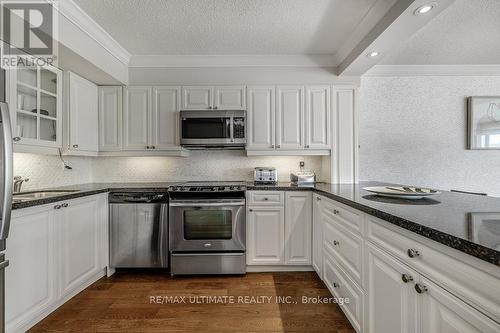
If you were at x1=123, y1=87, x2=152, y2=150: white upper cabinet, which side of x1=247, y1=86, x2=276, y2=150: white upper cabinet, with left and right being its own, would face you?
right

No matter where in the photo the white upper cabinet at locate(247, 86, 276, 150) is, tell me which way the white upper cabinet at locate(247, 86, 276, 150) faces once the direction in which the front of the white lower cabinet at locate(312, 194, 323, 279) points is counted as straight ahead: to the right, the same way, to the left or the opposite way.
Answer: to the left

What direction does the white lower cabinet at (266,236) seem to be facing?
toward the camera

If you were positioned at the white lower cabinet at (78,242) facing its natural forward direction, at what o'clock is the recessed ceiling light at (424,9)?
The recessed ceiling light is roughly at 12 o'clock from the white lower cabinet.

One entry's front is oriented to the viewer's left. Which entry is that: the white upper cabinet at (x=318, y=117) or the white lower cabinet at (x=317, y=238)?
the white lower cabinet

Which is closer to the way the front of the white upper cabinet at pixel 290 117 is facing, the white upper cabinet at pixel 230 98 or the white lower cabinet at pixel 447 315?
the white lower cabinet

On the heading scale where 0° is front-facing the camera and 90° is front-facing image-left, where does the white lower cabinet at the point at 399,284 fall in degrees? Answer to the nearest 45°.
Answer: approximately 45°

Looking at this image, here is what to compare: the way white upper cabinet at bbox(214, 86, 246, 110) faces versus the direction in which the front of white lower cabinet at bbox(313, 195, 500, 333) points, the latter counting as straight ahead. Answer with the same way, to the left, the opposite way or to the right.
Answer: to the left

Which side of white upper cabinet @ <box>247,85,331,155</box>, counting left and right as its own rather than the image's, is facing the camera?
front

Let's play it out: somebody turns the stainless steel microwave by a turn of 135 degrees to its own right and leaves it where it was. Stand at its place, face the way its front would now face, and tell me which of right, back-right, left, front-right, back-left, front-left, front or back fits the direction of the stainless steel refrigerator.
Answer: left

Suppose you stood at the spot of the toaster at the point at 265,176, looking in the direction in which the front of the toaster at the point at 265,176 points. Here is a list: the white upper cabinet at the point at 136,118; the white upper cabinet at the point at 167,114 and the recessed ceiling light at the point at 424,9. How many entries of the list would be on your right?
2

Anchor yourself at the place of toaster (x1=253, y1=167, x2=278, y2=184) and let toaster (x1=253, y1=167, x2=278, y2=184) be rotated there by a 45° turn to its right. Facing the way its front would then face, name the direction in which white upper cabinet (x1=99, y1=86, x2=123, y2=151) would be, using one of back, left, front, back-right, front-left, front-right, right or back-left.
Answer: front-right

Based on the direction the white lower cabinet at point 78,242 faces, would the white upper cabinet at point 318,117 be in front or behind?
in front

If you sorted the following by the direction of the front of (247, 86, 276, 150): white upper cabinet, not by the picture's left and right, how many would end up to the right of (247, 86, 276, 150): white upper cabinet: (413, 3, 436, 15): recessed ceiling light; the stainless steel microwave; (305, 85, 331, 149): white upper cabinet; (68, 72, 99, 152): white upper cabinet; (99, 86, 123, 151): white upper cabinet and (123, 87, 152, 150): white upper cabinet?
4
